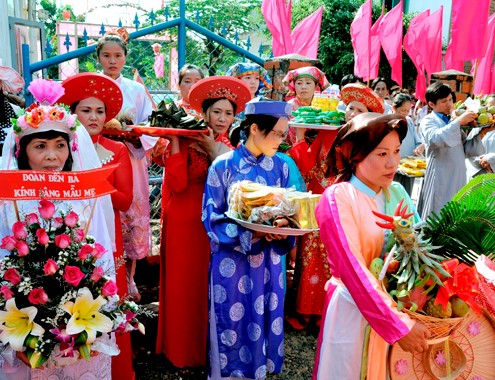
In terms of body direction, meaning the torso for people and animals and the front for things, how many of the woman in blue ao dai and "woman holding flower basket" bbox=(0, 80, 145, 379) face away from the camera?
0

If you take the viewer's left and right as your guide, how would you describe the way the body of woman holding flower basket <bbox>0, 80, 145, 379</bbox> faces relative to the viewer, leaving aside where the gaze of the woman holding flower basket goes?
facing the viewer

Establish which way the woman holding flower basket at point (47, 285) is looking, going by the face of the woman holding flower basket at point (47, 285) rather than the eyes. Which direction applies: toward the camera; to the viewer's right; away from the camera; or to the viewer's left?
toward the camera

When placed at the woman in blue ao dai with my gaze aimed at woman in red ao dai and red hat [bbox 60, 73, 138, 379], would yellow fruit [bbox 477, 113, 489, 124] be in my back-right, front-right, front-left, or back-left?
back-right

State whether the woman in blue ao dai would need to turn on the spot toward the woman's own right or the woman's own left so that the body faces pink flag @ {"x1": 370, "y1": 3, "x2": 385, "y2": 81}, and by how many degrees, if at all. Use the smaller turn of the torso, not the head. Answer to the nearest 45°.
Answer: approximately 135° to the woman's own left

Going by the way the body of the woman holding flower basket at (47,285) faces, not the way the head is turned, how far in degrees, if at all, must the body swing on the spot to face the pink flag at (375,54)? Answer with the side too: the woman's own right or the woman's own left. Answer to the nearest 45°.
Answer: approximately 135° to the woman's own left

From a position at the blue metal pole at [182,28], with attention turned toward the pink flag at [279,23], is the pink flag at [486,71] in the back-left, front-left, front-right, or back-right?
front-right

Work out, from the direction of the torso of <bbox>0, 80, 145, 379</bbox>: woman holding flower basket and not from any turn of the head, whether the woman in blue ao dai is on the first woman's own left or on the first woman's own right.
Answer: on the first woman's own left

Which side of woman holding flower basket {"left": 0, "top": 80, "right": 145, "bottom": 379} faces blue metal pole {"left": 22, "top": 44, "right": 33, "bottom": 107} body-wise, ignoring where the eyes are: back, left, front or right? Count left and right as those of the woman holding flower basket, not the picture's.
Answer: back

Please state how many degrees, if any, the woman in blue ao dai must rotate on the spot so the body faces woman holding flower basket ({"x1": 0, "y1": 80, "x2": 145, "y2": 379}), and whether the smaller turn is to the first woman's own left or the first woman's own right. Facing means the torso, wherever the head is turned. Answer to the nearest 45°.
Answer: approximately 90° to the first woman's own right

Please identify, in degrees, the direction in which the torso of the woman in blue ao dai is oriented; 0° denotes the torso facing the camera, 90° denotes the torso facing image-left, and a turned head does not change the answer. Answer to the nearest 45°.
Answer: approximately 315°

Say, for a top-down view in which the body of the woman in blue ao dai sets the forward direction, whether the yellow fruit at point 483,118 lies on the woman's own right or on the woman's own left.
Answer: on the woman's own left

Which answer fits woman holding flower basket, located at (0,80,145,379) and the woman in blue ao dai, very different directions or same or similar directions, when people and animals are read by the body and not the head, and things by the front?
same or similar directions

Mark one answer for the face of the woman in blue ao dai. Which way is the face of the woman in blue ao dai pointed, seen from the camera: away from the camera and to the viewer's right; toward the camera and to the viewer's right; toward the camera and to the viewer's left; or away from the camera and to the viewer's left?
toward the camera and to the viewer's right

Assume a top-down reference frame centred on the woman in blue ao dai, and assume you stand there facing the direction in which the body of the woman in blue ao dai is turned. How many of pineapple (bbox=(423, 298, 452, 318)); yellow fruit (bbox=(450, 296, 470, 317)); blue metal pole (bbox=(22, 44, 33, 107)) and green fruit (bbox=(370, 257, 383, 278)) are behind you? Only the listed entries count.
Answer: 1

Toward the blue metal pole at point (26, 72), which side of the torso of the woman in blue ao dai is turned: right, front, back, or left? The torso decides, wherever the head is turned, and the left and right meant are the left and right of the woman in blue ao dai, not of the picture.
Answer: back
